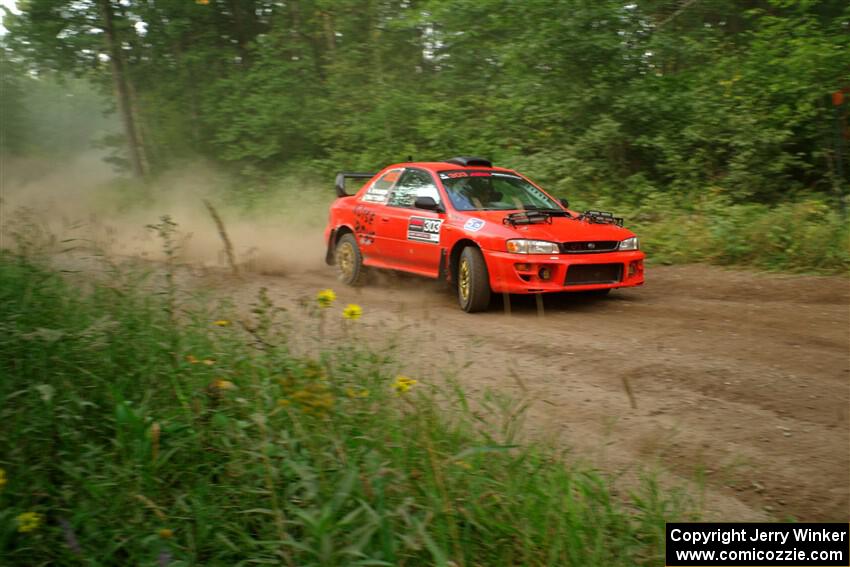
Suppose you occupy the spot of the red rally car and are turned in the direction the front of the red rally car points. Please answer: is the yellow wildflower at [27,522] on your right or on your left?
on your right

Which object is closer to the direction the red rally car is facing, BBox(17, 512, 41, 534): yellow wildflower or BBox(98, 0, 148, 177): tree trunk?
the yellow wildflower

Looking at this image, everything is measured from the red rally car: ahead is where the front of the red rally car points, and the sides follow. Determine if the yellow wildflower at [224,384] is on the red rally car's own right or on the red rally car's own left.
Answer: on the red rally car's own right

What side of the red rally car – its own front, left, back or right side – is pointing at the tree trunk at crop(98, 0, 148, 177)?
back

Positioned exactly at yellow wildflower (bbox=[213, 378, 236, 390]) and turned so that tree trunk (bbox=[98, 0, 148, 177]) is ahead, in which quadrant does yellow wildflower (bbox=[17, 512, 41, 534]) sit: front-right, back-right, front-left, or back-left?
back-left

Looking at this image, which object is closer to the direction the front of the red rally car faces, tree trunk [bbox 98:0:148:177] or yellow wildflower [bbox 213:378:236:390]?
the yellow wildflower

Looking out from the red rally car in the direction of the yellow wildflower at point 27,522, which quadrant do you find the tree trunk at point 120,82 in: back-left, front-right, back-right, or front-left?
back-right

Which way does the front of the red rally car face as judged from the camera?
facing the viewer and to the right of the viewer

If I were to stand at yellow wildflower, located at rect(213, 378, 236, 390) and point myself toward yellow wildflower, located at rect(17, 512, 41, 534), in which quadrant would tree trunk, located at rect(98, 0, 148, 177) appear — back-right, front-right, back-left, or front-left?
back-right
